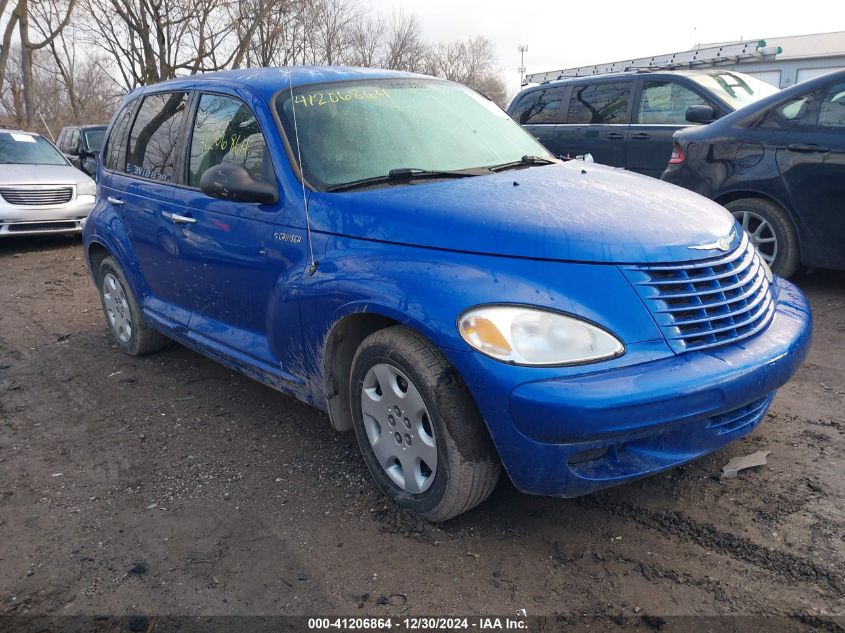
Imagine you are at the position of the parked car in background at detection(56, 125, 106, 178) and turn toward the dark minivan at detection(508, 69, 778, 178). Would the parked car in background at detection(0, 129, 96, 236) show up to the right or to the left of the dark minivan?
right

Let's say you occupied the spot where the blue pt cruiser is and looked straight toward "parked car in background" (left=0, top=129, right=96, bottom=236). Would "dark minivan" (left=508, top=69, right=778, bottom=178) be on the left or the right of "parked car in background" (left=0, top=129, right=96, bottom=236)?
right

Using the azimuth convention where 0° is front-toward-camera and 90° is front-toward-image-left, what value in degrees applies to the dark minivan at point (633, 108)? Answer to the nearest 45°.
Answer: approximately 315°

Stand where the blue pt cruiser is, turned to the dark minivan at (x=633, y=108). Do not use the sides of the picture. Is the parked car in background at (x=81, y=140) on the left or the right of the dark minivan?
left

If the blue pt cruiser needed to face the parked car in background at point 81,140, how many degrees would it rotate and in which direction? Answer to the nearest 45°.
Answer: approximately 180°

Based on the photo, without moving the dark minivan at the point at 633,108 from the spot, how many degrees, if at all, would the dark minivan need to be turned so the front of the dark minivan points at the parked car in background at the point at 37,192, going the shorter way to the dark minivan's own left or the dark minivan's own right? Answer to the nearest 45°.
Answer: approximately 135° to the dark minivan's own right

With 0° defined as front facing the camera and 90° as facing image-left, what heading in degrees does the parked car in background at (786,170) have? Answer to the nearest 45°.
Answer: approximately 270°

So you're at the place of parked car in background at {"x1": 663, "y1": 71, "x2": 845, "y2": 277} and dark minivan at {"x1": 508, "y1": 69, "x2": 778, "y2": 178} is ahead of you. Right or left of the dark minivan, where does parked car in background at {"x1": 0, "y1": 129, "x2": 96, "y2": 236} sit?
left

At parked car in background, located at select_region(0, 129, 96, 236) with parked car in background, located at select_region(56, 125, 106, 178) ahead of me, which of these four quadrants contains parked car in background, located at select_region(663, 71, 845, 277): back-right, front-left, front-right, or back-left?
back-right

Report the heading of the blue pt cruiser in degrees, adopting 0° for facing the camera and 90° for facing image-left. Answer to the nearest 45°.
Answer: approximately 315°
